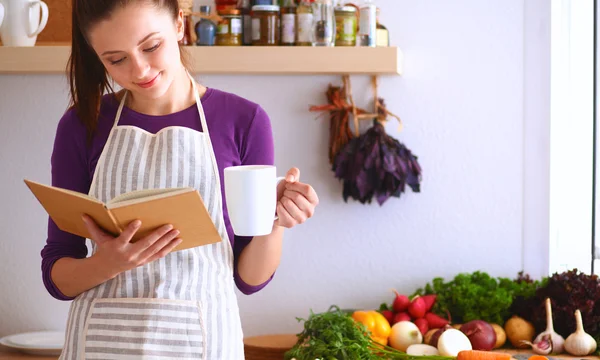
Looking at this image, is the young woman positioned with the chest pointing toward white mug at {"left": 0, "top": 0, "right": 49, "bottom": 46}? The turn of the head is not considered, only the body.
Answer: no

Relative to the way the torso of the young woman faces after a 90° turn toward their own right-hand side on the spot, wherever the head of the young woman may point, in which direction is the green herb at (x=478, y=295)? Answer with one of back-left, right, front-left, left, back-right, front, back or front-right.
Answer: back-right

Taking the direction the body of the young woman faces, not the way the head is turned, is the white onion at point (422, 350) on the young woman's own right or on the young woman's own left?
on the young woman's own left

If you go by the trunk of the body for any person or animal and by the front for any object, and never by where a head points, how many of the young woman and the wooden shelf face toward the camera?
2

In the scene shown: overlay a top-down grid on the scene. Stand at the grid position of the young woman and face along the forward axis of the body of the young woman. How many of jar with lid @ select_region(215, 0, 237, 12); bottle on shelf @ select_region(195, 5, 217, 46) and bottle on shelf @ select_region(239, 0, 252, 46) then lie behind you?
3

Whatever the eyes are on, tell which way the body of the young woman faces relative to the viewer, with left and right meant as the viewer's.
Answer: facing the viewer

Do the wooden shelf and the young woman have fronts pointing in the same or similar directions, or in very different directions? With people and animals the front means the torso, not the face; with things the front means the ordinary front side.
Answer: same or similar directions

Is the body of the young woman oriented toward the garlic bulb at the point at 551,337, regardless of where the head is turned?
no

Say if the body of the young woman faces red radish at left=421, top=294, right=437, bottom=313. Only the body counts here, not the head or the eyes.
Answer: no

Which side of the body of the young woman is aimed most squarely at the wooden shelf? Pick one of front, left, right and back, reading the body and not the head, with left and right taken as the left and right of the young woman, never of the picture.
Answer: back
